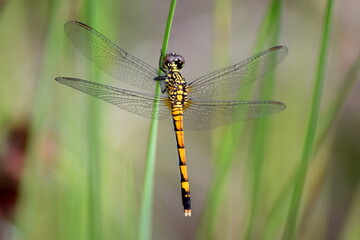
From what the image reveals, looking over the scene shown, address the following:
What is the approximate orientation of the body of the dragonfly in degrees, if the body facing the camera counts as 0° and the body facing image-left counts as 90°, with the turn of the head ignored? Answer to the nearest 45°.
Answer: approximately 180°
